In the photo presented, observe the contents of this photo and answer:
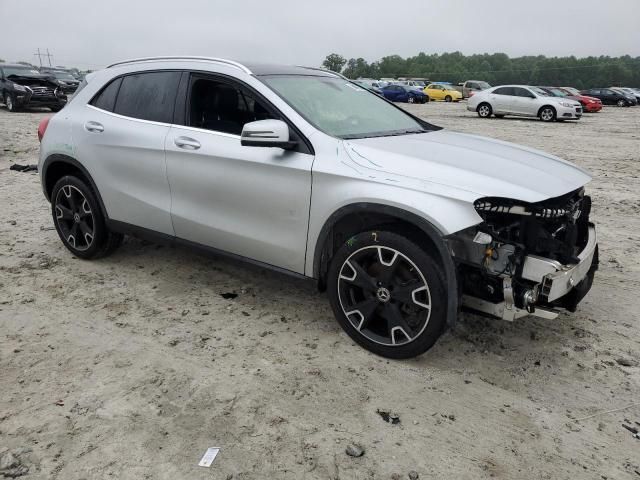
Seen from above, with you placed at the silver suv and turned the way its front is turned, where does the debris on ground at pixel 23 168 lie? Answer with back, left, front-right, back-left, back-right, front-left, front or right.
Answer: back

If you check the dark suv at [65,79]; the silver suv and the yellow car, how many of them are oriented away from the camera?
0

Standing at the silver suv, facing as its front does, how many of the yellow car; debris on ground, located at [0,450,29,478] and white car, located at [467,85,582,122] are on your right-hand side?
1

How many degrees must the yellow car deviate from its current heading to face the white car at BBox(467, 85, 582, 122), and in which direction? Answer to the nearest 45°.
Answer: approximately 45° to its right

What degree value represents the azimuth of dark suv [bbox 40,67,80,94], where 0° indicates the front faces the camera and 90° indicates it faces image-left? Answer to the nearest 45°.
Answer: approximately 315°

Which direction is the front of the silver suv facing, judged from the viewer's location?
facing the viewer and to the right of the viewer

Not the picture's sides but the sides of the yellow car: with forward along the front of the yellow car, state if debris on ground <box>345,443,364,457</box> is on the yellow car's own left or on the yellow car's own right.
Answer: on the yellow car's own right

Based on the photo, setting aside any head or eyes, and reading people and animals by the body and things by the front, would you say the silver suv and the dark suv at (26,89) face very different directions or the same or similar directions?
same or similar directions

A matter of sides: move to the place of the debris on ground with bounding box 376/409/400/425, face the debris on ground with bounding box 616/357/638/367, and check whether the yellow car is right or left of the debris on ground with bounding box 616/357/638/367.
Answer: left

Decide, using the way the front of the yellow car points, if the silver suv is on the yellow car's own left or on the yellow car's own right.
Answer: on the yellow car's own right
